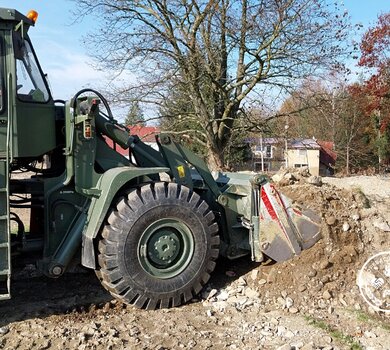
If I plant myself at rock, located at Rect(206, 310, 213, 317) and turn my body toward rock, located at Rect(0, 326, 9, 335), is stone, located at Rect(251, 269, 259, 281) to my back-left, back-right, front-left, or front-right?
back-right

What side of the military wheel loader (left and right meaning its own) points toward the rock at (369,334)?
front

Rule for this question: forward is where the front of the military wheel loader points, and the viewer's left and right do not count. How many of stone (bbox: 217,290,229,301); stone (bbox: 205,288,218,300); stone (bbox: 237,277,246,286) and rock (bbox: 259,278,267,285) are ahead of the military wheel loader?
4

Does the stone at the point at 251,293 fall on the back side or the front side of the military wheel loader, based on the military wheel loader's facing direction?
on the front side

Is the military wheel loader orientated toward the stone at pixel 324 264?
yes

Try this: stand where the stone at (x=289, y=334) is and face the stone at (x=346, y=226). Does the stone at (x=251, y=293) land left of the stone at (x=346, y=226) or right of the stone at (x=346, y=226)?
left

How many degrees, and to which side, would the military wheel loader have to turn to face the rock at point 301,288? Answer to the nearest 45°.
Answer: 0° — it already faces it

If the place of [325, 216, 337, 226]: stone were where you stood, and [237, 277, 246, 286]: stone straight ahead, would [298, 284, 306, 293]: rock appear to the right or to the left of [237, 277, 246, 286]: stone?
left

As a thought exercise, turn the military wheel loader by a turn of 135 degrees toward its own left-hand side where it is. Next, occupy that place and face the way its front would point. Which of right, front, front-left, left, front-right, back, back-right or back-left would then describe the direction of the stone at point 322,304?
back-right

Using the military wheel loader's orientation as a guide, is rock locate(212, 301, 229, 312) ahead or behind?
ahead

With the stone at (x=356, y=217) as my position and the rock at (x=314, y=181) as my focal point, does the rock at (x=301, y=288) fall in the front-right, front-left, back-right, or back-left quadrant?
back-left

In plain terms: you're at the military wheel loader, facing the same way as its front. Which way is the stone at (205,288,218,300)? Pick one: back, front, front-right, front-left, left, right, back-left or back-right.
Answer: front

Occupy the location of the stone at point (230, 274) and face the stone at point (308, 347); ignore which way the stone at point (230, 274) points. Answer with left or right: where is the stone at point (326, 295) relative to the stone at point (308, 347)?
left

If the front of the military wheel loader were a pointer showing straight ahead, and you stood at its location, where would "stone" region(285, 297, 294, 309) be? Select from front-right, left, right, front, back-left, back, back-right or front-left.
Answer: front

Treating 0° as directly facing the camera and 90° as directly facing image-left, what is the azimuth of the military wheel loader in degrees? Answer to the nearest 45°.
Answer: approximately 270°
